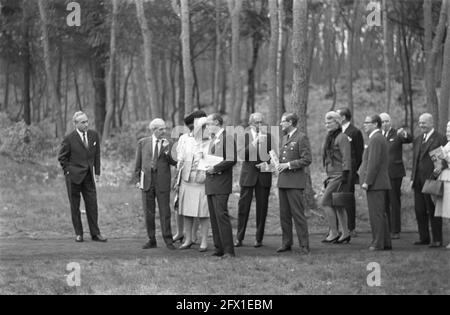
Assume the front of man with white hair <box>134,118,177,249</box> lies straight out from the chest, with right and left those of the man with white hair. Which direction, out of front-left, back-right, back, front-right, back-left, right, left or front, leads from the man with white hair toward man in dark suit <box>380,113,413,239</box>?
left

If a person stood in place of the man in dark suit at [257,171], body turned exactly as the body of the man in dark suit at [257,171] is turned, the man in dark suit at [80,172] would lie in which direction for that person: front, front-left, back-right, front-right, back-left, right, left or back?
right

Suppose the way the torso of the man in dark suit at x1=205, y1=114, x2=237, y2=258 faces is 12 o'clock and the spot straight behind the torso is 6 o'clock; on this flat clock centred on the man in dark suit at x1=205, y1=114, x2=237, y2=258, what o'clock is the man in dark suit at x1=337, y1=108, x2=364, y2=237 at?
the man in dark suit at x1=337, y1=108, x2=364, y2=237 is roughly at 6 o'clock from the man in dark suit at x1=205, y1=114, x2=237, y2=258.

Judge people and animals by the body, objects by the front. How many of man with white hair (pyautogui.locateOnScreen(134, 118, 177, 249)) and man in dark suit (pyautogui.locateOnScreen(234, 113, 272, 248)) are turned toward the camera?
2

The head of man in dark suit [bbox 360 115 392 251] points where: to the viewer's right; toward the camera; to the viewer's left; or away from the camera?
to the viewer's left

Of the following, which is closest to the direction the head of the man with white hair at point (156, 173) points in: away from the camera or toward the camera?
toward the camera

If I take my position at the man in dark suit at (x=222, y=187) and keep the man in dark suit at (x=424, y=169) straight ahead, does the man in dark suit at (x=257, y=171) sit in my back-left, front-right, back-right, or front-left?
front-left

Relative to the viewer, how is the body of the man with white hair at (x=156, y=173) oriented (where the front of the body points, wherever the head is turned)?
toward the camera

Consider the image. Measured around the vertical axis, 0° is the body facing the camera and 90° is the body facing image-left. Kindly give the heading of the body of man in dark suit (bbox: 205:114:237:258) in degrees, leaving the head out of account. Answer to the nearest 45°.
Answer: approximately 45°

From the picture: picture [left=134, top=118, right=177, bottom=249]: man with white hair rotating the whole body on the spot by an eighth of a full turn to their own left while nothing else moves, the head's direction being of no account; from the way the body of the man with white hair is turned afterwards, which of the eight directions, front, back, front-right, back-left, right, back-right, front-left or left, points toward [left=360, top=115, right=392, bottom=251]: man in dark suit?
front-left

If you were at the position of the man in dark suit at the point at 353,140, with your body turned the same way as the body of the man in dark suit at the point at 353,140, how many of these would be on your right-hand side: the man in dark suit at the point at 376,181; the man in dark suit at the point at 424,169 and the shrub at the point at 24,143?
1

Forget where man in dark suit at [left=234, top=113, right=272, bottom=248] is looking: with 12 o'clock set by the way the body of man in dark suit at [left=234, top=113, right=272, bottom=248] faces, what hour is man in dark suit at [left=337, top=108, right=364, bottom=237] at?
man in dark suit at [left=337, top=108, right=364, bottom=237] is roughly at 8 o'clock from man in dark suit at [left=234, top=113, right=272, bottom=248].

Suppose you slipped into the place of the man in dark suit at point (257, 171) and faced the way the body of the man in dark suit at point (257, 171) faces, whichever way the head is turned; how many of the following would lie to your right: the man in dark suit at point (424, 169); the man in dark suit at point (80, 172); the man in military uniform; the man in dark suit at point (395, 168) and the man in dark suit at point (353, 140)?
1

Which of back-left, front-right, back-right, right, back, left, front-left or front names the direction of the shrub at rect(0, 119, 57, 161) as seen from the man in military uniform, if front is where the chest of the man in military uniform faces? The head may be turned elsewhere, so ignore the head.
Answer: right

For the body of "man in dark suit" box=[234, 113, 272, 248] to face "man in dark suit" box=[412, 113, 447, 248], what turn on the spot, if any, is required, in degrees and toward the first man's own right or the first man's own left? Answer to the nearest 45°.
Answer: approximately 90° to the first man's own left

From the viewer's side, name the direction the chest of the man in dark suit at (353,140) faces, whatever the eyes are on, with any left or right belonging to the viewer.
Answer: facing the viewer and to the left of the viewer

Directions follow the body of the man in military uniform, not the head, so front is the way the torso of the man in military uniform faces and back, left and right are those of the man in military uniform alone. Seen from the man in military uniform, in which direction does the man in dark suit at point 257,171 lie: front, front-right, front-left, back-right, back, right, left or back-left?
right
